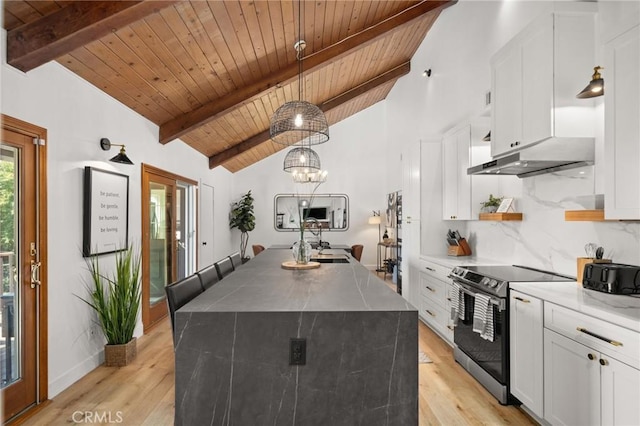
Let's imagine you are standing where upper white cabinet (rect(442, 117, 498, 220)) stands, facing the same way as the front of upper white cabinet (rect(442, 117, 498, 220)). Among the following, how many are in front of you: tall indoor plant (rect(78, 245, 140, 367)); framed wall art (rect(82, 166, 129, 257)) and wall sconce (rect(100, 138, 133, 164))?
3

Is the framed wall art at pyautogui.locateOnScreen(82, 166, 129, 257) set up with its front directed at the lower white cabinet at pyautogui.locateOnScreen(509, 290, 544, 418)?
yes

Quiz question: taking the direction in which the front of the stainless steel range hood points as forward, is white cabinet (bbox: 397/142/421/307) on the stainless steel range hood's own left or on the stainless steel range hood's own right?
on the stainless steel range hood's own right

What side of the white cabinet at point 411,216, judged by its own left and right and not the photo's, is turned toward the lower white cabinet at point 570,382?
left

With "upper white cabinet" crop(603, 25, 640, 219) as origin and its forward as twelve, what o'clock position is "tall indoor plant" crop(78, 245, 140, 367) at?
The tall indoor plant is roughly at 1 o'clock from the upper white cabinet.

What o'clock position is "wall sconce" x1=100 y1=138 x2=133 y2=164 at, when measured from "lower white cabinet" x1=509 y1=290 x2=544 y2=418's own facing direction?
The wall sconce is roughly at 1 o'clock from the lower white cabinet.

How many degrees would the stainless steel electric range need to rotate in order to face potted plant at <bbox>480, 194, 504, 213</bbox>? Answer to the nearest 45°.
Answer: approximately 135° to its right

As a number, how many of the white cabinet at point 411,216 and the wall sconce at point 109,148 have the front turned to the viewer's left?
1

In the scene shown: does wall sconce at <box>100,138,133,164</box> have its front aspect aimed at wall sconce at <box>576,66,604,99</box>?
yes

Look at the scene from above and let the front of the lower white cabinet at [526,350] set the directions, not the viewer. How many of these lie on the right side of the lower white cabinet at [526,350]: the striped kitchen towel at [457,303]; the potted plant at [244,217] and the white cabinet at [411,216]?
3

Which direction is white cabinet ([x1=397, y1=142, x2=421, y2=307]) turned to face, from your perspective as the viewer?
facing to the left of the viewer
